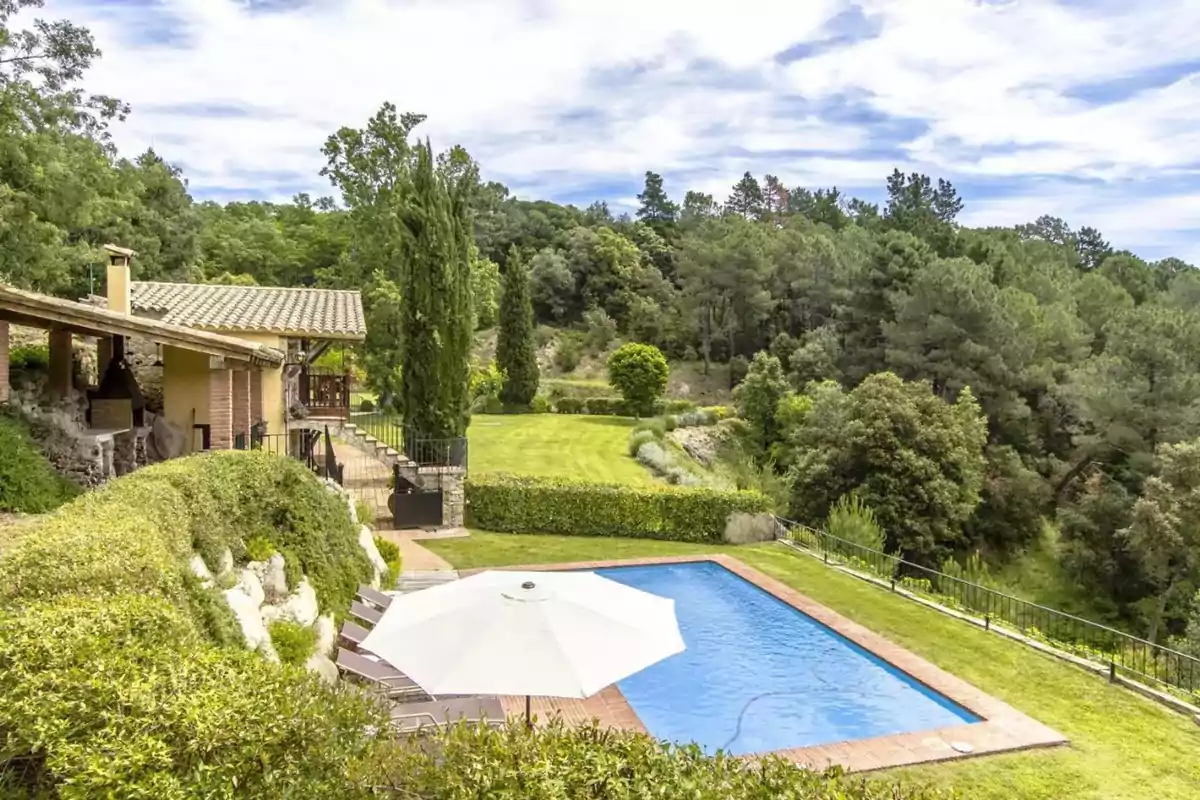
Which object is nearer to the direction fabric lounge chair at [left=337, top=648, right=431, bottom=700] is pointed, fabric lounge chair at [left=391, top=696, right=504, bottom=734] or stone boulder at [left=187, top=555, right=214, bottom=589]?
the fabric lounge chair at [left=391, top=696, right=504, bottom=734]

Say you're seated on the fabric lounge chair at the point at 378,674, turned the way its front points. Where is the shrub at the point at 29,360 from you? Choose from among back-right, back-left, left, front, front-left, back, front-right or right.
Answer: back

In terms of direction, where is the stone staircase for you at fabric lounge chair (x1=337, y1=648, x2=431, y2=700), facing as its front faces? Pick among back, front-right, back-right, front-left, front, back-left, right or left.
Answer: back-left

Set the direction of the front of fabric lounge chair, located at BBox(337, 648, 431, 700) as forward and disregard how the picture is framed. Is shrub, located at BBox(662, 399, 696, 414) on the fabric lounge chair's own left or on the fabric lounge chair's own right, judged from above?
on the fabric lounge chair's own left

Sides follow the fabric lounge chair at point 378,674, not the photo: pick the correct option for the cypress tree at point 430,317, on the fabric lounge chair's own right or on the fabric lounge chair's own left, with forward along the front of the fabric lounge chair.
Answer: on the fabric lounge chair's own left

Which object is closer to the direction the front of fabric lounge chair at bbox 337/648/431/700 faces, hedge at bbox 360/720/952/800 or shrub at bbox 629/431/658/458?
the hedge

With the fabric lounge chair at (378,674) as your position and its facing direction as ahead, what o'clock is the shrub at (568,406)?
The shrub is roughly at 8 o'clock from the fabric lounge chair.

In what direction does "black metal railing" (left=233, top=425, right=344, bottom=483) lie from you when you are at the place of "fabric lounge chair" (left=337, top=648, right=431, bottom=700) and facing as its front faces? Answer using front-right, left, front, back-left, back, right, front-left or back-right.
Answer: back-left

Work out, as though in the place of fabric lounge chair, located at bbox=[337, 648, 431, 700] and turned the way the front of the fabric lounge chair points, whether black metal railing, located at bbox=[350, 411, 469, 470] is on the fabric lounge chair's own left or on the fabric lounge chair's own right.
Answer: on the fabric lounge chair's own left

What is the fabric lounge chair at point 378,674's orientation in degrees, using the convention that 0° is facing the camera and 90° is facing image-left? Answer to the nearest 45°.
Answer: approximately 315°
